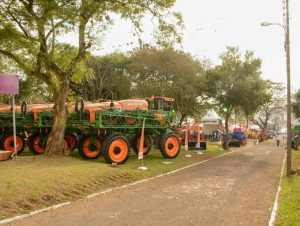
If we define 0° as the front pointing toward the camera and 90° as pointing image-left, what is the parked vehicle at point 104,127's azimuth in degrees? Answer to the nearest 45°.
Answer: approximately 225°

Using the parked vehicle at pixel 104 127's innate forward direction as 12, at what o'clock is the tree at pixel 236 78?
The tree is roughly at 12 o'clock from the parked vehicle.

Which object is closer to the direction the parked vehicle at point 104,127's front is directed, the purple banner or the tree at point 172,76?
the tree

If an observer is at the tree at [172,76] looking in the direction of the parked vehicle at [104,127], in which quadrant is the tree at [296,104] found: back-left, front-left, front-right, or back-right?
back-left

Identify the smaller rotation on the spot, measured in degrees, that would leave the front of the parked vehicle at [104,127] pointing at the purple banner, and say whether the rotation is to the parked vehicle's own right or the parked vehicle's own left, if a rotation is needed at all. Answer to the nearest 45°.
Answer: approximately 180°

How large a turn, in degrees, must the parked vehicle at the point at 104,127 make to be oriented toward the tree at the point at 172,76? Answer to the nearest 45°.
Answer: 0° — it already faces it

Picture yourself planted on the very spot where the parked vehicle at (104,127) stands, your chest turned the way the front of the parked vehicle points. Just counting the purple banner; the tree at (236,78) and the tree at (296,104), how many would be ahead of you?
2
